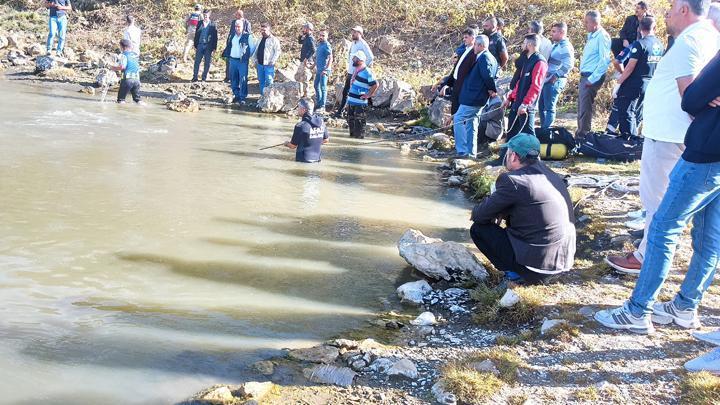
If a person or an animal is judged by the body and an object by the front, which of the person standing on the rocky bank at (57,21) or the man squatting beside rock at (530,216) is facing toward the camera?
the person standing on the rocky bank

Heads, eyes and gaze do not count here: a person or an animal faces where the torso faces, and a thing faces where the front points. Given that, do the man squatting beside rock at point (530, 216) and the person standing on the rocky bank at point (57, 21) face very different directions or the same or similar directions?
very different directions

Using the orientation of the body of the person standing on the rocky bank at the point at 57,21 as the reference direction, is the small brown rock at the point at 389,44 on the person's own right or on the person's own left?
on the person's own left

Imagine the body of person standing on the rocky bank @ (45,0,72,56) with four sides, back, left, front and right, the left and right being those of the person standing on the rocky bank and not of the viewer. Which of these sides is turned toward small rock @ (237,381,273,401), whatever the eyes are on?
front

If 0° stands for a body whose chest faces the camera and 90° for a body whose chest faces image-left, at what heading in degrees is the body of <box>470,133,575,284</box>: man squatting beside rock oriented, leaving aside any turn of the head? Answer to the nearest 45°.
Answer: approximately 135°

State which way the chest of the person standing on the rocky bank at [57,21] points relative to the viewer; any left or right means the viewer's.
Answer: facing the viewer

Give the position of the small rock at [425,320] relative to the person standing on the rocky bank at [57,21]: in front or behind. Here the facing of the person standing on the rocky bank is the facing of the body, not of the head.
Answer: in front

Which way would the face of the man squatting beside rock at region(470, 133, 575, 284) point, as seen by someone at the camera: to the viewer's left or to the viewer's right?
to the viewer's left

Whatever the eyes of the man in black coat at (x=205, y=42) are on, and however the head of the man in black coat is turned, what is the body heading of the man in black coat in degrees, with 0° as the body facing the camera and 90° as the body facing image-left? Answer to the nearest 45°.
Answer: approximately 0°

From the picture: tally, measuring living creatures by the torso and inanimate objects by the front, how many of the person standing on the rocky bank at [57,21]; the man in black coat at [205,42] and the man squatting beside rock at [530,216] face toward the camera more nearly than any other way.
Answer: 2

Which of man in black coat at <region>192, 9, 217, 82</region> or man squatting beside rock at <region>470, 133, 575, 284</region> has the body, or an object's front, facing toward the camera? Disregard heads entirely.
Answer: the man in black coat

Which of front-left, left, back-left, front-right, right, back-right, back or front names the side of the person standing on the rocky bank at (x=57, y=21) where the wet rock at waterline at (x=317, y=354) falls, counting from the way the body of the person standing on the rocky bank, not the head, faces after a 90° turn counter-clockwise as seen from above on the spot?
right

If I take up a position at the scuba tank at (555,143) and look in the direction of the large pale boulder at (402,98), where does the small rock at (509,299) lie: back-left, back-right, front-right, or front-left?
back-left

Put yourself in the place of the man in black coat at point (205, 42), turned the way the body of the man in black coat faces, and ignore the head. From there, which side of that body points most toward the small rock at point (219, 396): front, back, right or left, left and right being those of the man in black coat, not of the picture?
front

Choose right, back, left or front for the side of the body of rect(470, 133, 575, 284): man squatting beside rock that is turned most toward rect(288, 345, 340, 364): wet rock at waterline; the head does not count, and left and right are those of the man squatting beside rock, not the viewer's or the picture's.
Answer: left

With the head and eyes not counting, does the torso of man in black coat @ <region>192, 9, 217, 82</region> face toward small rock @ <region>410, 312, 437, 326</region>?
yes

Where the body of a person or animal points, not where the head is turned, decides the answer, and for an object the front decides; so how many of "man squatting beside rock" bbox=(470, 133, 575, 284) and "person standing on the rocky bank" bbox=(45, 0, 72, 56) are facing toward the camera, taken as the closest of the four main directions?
1
